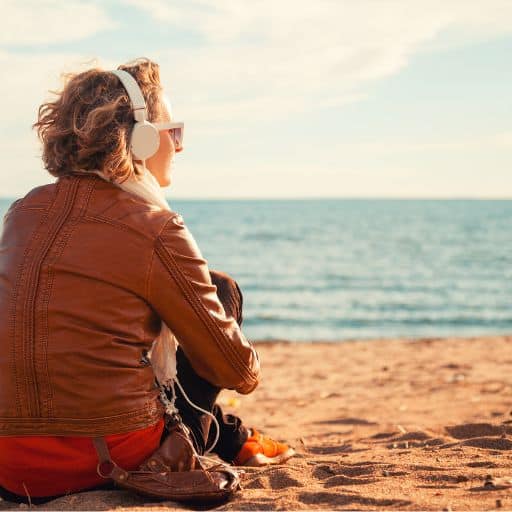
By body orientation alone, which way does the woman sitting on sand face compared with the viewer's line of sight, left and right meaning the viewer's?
facing away from the viewer and to the right of the viewer

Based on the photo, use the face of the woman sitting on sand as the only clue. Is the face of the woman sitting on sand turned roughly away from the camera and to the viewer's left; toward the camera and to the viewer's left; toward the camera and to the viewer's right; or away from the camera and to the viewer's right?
away from the camera and to the viewer's right
